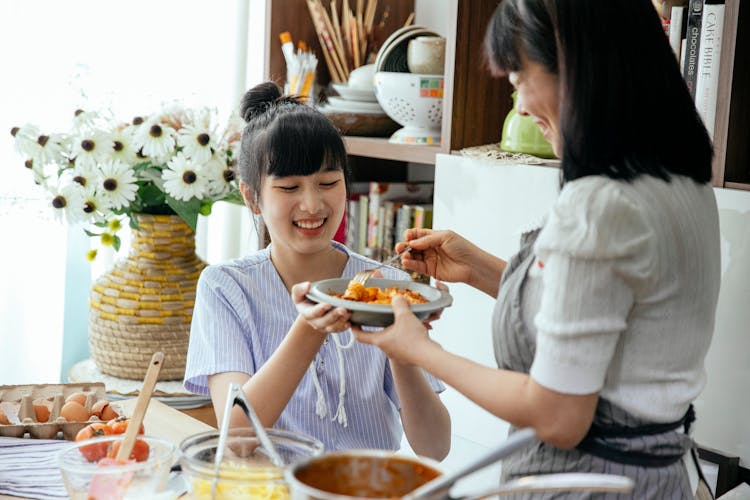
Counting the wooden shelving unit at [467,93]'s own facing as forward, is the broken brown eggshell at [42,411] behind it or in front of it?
in front

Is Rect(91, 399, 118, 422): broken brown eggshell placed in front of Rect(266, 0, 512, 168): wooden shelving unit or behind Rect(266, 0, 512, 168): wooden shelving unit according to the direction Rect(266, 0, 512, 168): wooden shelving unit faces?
in front

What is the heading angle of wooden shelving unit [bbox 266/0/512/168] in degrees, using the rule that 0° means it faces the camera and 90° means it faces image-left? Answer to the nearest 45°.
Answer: approximately 45°

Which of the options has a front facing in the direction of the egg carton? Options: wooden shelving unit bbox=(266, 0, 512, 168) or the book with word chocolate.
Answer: the wooden shelving unit

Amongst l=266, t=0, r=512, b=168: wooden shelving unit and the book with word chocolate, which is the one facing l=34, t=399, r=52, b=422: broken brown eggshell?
the wooden shelving unit

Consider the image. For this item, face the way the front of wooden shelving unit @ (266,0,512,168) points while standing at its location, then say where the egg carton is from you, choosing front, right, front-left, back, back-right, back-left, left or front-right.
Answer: front

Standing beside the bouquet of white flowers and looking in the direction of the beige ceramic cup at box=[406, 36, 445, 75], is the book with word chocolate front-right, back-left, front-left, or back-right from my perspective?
front-right

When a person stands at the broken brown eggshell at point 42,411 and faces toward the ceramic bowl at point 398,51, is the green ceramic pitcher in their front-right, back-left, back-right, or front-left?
front-right

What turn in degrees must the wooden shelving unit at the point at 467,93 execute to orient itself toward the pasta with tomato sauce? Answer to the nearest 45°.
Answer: approximately 45° to its left

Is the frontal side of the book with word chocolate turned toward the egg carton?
no

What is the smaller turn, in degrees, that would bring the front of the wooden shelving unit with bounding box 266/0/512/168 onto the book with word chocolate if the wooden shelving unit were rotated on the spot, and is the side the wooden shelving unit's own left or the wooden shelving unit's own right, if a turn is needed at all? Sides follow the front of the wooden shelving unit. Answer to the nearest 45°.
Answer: approximately 90° to the wooden shelving unit's own left

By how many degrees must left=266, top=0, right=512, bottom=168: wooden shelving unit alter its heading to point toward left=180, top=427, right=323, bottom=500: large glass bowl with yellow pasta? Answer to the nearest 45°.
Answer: approximately 45° to its left

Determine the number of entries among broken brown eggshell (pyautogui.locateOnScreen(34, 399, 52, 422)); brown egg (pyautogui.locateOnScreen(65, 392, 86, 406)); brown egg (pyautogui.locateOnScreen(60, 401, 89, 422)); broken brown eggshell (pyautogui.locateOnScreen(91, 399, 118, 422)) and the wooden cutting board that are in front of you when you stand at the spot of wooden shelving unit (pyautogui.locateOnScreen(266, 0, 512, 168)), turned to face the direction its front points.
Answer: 5

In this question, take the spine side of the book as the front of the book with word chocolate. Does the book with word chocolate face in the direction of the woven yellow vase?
no
